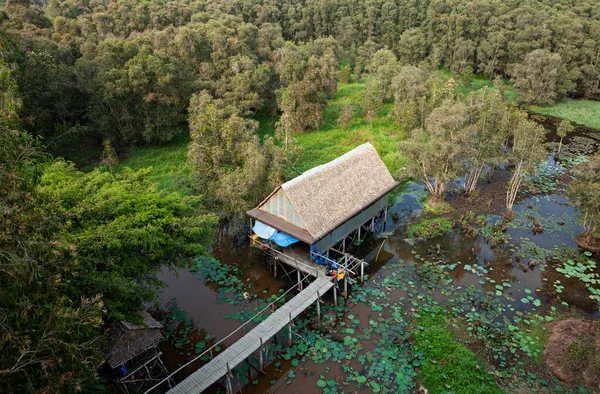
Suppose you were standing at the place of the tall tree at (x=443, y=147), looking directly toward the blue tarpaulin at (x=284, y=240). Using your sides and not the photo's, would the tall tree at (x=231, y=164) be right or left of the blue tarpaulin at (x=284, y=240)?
right

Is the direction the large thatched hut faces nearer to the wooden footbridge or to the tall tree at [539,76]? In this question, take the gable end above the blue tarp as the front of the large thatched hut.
the wooden footbridge

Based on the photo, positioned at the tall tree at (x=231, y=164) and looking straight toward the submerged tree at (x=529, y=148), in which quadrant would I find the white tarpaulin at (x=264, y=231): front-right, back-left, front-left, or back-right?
front-right

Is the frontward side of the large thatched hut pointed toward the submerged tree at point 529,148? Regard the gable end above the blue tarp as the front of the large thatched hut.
no

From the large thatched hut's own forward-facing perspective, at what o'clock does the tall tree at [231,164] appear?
The tall tree is roughly at 3 o'clock from the large thatched hut.

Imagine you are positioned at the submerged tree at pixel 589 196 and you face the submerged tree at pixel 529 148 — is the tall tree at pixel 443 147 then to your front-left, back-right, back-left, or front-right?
front-left

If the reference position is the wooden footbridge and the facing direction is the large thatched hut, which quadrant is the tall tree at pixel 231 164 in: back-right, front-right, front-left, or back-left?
front-left

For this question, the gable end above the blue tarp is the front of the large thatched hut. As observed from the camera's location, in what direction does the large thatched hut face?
facing the viewer and to the left of the viewer

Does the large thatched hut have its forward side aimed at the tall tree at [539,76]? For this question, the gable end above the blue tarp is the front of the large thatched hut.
no

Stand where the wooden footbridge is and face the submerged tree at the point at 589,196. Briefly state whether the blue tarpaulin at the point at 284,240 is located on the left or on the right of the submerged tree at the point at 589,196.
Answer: left

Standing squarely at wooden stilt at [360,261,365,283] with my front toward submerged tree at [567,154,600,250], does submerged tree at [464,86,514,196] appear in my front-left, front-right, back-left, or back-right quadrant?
front-left

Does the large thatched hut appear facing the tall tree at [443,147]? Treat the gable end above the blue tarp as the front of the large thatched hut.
no
